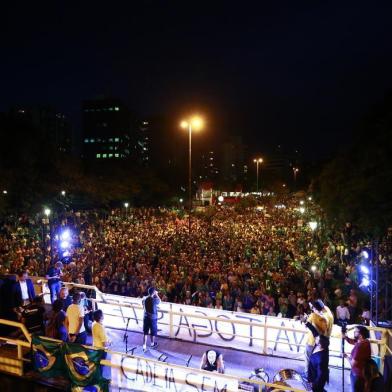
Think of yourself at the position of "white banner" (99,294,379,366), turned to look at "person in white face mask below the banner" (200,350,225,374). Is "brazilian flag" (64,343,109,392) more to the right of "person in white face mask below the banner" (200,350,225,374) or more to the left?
right

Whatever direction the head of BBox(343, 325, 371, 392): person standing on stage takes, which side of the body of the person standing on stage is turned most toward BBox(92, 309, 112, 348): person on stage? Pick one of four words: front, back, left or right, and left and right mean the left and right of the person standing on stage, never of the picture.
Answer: front

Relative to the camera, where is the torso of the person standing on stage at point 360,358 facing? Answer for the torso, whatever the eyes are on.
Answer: to the viewer's left

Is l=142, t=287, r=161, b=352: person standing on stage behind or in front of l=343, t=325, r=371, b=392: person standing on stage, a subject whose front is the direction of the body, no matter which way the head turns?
in front

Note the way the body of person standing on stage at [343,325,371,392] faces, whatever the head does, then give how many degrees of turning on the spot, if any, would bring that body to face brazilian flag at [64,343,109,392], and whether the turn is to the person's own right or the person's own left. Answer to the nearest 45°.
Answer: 0° — they already face it

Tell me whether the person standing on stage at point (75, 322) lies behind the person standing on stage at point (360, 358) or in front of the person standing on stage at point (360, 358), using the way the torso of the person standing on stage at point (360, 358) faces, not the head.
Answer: in front
